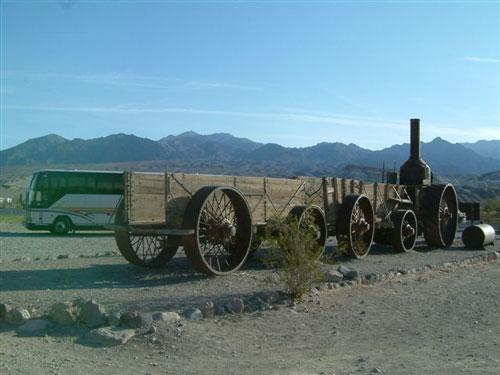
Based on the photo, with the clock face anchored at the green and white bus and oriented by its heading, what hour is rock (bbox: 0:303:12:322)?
The rock is roughly at 9 o'clock from the green and white bus.

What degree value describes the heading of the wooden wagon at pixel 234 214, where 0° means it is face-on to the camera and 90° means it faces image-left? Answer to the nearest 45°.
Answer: approximately 225°

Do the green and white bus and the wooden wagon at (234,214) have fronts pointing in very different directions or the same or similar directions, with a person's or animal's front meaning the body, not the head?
very different directions

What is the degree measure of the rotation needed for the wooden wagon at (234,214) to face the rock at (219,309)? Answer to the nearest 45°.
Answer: approximately 135° to its right

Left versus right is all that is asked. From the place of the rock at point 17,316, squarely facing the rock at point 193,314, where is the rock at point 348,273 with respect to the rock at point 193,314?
left

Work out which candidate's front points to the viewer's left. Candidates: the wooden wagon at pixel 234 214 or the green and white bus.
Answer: the green and white bus

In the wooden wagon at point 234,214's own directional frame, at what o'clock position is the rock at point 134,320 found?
The rock is roughly at 5 o'clock from the wooden wagon.

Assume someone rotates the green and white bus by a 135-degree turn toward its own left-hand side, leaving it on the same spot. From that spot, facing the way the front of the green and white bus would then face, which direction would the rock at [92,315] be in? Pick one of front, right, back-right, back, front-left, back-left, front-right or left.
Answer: front-right

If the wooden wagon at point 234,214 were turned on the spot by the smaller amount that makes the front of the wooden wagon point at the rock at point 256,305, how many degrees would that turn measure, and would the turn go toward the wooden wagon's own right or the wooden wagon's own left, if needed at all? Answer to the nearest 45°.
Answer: approximately 135° to the wooden wagon's own right

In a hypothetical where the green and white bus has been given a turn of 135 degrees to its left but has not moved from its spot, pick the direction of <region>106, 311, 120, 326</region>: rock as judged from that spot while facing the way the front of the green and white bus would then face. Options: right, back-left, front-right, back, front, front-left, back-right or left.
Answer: front-right

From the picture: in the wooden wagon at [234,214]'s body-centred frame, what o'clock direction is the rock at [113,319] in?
The rock is roughly at 5 o'clock from the wooden wagon.

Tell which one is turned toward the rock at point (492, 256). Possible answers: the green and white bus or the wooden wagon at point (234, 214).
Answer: the wooden wagon

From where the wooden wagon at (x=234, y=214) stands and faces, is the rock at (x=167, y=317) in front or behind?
behind

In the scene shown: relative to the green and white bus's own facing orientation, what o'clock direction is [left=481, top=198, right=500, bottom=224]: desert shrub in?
The desert shrub is roughly at 6 o'clock from the green and white bus.

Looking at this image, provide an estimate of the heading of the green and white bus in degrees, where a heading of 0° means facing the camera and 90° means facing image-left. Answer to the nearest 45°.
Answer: approximately 90°

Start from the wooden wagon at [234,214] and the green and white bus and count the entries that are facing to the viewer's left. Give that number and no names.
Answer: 1
